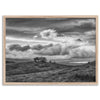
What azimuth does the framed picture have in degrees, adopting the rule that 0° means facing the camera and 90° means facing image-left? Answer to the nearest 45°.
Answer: approximately 0°
